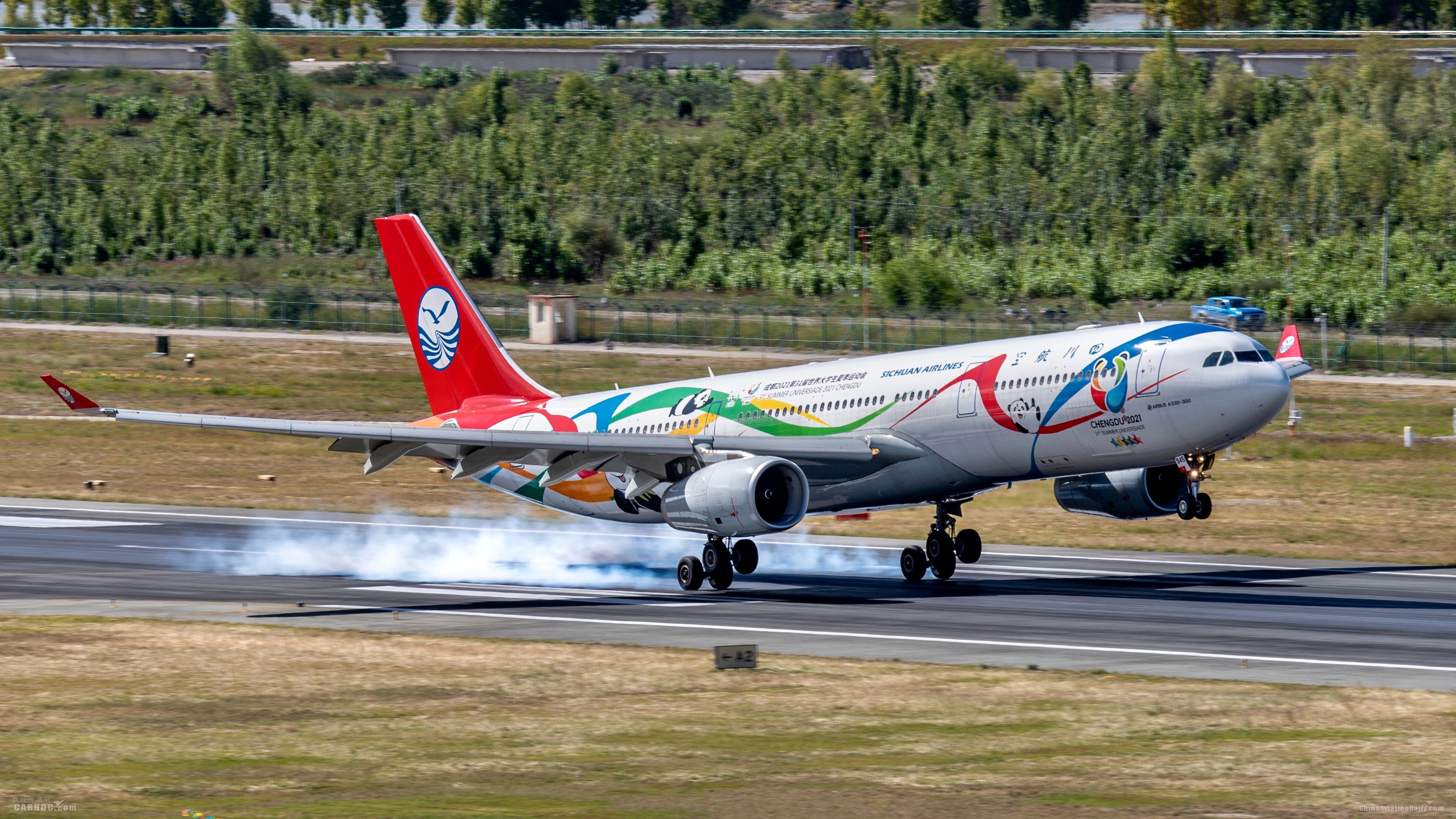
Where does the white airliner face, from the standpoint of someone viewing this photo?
facing the viewer and to the right of the viewer
